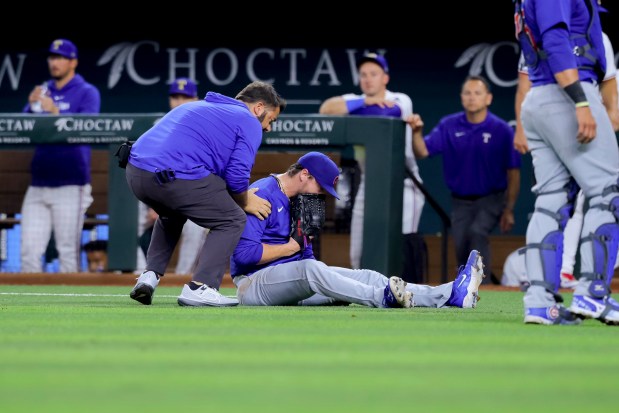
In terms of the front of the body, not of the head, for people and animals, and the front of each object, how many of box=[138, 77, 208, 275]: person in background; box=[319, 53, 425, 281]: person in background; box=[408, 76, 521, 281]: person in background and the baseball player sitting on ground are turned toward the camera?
3

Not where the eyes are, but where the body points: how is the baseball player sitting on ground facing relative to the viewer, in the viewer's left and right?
facing to the right of the viewer

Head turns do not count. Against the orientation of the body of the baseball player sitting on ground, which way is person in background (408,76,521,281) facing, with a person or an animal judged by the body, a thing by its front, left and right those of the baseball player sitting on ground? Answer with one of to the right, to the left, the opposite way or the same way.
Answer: to the right

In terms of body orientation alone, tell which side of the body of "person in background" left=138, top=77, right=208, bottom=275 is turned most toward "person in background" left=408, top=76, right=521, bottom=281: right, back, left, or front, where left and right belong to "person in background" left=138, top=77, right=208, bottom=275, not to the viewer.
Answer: left

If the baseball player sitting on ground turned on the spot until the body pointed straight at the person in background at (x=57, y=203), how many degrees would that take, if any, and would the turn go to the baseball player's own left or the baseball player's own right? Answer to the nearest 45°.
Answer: approximately 135° to the baseball player's own left

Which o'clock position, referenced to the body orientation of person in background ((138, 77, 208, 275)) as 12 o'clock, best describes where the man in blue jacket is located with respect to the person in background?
The man in blue jacket is roughly at 12 o'clock from the person in background.

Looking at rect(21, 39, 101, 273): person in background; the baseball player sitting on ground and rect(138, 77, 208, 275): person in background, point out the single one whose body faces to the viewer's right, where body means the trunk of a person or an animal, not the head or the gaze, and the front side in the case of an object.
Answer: the baseball player sitting on ground

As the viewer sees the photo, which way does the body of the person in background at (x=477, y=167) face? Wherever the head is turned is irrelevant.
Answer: toward the camera

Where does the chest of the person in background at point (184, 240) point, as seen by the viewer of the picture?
toward the camera

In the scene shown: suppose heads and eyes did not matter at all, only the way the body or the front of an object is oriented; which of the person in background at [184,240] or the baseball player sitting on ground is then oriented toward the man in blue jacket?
the person in background

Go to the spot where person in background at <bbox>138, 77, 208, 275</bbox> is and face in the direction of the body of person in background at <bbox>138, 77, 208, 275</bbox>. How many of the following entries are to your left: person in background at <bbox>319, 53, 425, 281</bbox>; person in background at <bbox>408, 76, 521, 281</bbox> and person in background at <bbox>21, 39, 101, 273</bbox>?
2

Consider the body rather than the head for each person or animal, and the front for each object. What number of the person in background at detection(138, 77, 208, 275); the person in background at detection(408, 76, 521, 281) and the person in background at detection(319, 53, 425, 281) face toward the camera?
3

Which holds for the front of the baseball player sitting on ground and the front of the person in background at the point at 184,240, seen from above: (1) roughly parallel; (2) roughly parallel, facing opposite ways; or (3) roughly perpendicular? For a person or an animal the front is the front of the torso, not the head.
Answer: roughly perpendicular

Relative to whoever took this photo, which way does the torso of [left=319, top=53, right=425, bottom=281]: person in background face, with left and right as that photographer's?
facing the viewer

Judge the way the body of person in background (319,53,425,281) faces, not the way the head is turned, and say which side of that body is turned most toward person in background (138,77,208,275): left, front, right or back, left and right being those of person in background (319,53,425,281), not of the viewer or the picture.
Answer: right
